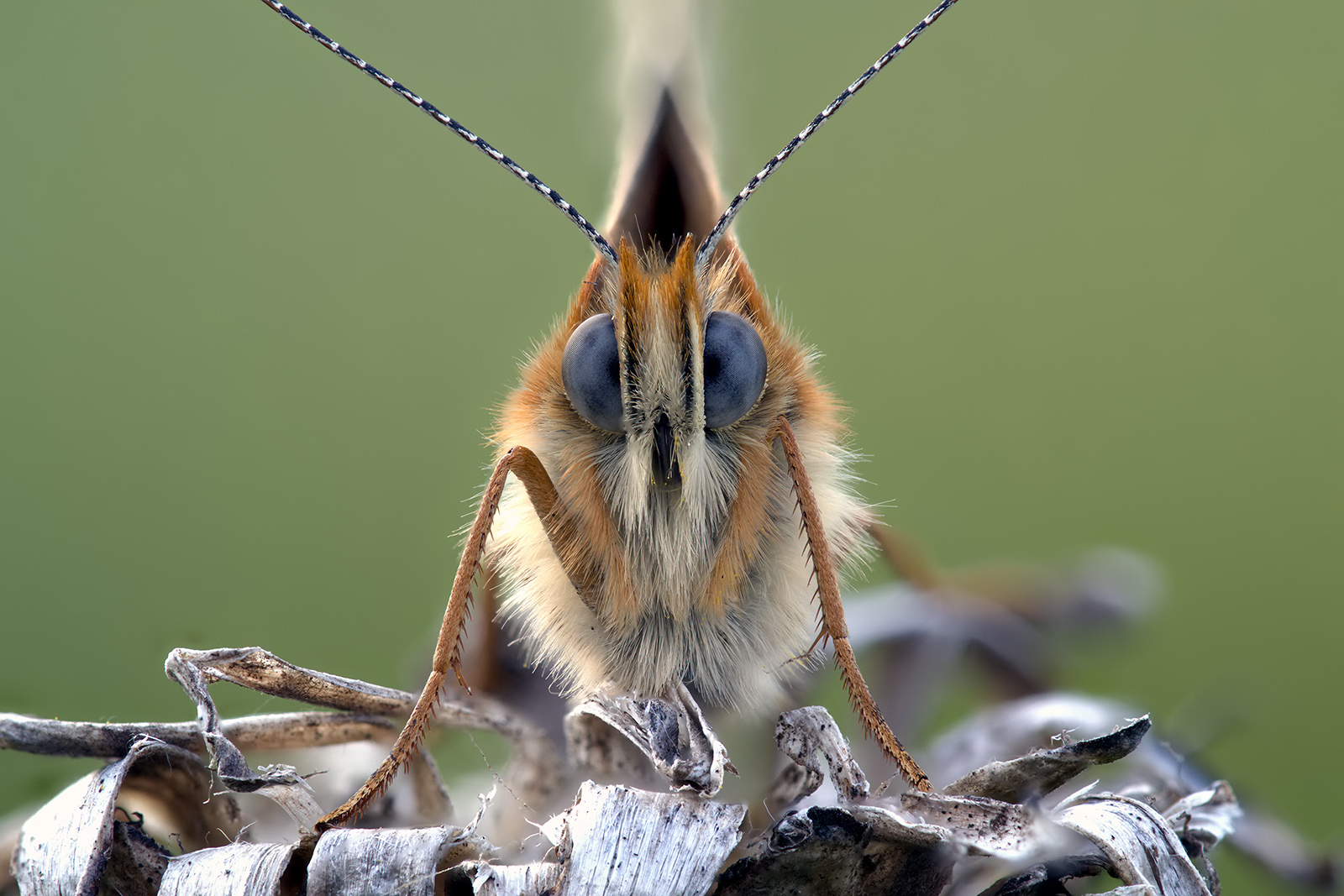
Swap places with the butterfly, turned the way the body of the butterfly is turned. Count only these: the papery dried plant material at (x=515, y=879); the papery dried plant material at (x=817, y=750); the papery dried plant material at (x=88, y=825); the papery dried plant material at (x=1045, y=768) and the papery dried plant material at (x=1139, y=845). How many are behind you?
0

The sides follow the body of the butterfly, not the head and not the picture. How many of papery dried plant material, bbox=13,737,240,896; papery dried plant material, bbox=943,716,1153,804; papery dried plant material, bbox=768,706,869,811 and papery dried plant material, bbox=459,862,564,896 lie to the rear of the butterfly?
0

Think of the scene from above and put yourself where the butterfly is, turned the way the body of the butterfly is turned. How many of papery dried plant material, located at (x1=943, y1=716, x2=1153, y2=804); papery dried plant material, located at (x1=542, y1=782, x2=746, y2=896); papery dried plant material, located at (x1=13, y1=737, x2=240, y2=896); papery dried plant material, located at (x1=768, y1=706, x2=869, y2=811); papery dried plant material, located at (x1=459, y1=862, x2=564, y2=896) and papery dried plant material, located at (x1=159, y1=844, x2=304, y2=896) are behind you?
0

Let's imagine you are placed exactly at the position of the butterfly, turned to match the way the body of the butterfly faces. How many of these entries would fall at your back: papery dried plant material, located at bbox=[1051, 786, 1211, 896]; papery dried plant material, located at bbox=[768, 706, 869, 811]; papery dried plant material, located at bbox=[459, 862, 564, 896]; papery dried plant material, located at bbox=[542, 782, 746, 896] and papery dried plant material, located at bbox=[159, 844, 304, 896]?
0

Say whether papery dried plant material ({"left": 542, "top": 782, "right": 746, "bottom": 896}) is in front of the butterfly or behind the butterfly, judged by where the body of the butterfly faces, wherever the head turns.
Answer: in front

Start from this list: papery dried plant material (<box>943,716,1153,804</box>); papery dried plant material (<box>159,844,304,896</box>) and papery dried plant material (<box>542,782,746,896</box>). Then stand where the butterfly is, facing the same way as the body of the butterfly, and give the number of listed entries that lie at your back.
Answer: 0

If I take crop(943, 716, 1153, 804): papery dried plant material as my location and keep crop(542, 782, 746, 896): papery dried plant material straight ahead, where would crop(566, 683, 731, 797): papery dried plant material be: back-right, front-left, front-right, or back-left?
front-right

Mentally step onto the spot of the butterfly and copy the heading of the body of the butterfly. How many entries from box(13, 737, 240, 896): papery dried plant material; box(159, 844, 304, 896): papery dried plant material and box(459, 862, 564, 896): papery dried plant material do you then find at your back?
0

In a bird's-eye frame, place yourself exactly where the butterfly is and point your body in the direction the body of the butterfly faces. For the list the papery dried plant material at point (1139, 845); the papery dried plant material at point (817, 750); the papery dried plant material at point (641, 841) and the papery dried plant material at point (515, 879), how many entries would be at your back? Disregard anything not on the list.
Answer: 0

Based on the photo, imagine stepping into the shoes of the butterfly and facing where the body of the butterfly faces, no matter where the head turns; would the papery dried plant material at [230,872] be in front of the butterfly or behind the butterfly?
in front

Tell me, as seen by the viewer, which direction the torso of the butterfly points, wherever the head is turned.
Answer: toward the camera

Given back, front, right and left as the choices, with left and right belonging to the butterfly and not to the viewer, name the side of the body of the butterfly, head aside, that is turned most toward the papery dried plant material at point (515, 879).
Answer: front

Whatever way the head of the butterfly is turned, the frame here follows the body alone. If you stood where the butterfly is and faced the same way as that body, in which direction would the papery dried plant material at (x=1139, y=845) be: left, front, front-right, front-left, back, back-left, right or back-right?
front-left

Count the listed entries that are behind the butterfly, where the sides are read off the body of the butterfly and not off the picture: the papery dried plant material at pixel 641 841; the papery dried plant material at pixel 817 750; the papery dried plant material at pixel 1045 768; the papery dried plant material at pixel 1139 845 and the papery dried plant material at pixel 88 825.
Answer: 0

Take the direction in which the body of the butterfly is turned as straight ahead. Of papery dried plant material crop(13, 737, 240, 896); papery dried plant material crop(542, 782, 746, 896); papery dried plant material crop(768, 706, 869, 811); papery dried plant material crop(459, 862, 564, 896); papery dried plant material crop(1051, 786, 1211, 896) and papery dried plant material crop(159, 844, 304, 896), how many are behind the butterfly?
0
